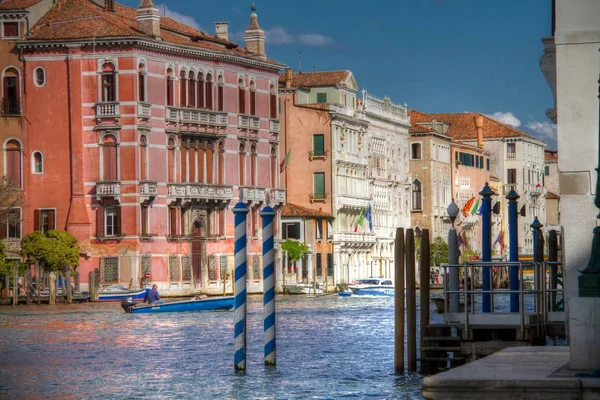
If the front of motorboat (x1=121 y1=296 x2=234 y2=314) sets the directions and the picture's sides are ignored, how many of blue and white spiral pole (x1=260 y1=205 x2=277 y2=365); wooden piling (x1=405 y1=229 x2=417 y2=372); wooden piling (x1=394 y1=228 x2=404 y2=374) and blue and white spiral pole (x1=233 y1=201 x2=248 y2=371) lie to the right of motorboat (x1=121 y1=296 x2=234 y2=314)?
4

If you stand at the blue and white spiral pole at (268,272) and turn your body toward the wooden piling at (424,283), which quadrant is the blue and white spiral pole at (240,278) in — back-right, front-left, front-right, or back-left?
back-right

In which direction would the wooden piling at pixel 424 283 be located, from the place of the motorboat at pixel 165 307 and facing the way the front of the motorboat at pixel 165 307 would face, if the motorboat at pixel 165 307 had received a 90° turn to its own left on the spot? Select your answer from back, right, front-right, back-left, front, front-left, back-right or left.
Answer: back

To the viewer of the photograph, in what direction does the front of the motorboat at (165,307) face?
facing to the right of the viewer

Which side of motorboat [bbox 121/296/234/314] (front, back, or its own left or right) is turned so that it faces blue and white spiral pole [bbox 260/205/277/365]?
right

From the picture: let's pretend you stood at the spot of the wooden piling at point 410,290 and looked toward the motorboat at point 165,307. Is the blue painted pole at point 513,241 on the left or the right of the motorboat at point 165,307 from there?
right

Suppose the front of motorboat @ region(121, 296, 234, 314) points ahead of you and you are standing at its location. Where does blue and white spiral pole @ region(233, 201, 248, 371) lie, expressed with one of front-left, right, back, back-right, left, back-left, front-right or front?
right

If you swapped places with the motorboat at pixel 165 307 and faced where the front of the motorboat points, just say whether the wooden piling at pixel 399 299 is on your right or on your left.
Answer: on your right

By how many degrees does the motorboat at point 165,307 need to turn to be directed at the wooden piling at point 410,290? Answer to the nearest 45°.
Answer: approximately 90° to its right
